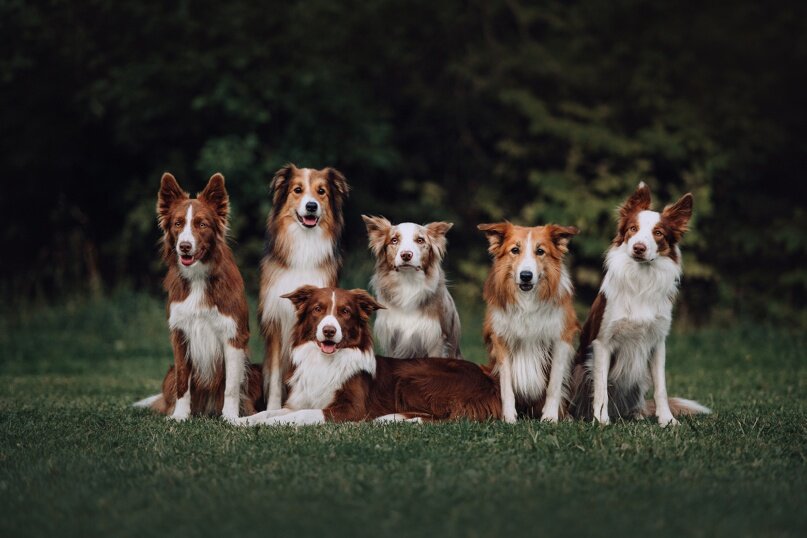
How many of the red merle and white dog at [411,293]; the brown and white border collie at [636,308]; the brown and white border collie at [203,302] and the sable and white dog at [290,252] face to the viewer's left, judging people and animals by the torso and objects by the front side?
0

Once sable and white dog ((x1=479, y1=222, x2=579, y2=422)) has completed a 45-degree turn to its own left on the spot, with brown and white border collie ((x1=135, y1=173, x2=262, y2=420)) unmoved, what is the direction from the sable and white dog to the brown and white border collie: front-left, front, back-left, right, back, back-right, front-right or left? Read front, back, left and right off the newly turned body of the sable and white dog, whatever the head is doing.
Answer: back-right

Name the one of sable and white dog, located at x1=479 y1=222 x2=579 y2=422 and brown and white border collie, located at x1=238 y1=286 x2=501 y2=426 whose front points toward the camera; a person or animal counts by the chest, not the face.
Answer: the sable and white dog

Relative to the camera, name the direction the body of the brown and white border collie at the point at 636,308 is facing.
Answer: toward the camera

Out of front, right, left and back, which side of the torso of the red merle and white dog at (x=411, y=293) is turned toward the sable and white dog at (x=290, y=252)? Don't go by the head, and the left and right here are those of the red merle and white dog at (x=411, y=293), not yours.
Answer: right

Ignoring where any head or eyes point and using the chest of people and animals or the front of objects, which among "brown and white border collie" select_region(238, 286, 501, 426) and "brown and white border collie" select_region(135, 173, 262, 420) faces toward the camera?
"brown and white border collie" select_region(135, 173, 262, 420)

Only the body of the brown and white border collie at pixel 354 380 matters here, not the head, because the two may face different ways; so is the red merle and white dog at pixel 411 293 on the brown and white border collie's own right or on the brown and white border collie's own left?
on the brown and white border collie's own right

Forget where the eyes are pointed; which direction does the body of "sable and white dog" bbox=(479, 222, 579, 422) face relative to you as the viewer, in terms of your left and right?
facing the viewer

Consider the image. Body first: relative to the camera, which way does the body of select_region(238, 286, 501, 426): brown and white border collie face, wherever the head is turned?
to the viewer's left

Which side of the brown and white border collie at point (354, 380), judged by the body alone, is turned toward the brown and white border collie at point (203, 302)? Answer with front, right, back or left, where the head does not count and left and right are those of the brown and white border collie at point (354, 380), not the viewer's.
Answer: front

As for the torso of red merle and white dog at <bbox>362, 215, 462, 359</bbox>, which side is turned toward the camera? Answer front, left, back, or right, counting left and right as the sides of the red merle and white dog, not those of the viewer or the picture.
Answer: front

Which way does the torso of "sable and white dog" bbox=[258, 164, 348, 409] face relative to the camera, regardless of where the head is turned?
toward the camera

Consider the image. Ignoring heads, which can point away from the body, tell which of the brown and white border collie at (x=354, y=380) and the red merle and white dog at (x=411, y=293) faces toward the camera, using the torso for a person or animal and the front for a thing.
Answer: the red merle and white dog

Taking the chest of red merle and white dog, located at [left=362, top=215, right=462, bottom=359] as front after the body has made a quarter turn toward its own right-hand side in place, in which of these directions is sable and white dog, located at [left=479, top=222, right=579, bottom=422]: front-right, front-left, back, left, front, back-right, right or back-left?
back-left

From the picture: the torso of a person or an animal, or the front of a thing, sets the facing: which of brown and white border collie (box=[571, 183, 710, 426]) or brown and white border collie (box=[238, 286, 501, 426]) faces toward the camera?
brown and white border collie (box=[571, 183, 710, 426])
